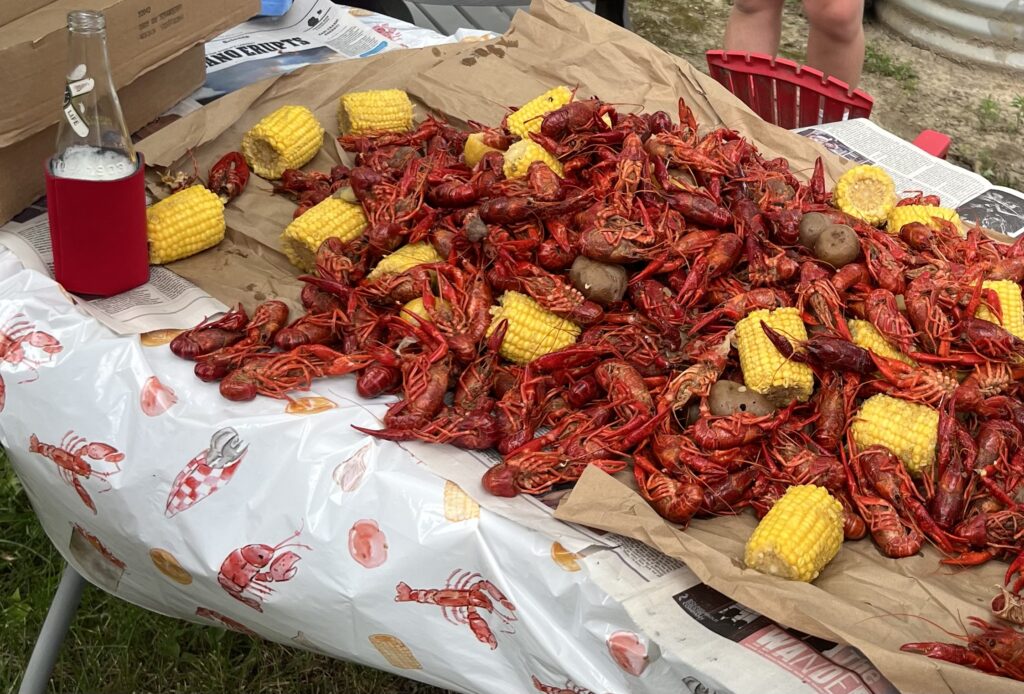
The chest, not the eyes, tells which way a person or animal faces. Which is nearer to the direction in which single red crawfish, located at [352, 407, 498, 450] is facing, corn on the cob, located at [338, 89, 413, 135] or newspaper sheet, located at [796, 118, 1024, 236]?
the corn on the cob

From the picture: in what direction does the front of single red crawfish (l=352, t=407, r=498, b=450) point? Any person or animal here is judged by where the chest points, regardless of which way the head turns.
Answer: to the viewer's left

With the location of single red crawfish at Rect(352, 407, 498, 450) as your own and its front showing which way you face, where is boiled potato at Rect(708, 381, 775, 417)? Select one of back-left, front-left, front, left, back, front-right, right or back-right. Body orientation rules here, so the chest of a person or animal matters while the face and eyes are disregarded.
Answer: back

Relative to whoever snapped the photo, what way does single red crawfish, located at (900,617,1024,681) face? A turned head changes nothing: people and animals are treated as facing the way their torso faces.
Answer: facing to the left of the viewer

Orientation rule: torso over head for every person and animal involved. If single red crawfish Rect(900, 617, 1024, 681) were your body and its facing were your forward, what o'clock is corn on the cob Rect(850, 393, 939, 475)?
The corn on the cob is roughly at 2 o'clock from the single red crawfish.

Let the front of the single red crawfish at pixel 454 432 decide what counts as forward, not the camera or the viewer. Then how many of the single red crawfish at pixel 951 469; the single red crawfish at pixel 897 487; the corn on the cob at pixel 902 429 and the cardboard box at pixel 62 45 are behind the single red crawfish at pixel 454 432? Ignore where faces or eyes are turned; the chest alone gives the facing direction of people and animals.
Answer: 3

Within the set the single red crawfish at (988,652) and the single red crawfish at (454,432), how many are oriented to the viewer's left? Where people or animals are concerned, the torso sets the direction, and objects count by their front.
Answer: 2

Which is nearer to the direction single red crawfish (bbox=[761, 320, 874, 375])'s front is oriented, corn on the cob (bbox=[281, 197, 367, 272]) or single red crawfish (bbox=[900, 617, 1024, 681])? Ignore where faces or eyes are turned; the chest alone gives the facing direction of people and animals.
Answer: the corn on the cob

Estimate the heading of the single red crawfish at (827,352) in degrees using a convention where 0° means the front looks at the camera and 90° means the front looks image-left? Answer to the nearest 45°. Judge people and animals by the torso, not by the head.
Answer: approximately 90°

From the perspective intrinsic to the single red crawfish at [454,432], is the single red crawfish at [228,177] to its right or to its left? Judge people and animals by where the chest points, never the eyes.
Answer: on its right

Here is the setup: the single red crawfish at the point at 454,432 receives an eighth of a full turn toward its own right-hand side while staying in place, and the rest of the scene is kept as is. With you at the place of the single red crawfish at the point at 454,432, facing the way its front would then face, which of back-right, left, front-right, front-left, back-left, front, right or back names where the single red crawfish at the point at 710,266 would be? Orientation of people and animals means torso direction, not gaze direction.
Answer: right
